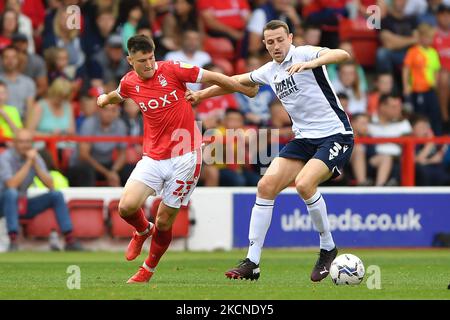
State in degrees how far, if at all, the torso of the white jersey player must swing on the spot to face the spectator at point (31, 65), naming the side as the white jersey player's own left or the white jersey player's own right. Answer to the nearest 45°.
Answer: approximately 90° to the white jersey player's own right

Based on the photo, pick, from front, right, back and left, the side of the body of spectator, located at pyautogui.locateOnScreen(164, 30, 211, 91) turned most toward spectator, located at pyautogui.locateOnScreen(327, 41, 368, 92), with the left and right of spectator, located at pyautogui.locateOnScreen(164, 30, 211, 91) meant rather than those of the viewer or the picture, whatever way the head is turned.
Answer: left

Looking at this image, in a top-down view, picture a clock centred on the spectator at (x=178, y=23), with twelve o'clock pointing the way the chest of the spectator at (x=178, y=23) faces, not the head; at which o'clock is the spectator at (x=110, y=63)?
the spectator at (x=110, y=63) is roughly at 2 o'clock from the spectator at (x=178, y=23).

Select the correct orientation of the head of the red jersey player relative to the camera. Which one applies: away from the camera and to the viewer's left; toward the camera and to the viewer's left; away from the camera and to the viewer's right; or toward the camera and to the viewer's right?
toward the camera and to the viewer's right

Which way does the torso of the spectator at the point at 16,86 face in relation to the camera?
toward the camera

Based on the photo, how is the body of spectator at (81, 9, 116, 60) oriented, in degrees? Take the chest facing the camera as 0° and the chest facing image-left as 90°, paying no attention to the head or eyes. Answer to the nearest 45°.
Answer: approximately 0°

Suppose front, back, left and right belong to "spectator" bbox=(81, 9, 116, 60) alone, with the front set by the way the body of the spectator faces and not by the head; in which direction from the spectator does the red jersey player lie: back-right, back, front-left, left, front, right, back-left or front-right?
front

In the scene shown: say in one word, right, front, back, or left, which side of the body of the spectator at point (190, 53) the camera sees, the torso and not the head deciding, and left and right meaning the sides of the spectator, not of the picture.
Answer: front

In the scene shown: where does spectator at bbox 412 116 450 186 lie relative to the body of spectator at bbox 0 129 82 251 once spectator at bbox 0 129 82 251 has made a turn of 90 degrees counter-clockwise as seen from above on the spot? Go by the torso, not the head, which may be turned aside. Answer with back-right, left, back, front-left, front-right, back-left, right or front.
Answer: front-right

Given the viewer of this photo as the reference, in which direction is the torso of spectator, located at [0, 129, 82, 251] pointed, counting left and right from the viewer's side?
facing the viewer and to the right of the viewer

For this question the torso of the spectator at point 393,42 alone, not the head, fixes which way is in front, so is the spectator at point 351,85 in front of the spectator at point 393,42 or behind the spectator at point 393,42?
in front
